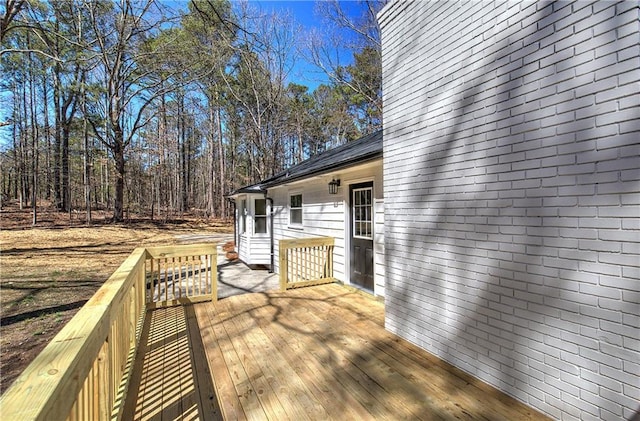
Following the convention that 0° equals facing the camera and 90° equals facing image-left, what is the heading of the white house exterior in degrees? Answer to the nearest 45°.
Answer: approximately 45°

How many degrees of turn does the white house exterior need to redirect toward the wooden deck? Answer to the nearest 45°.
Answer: approximately 45° to its left
